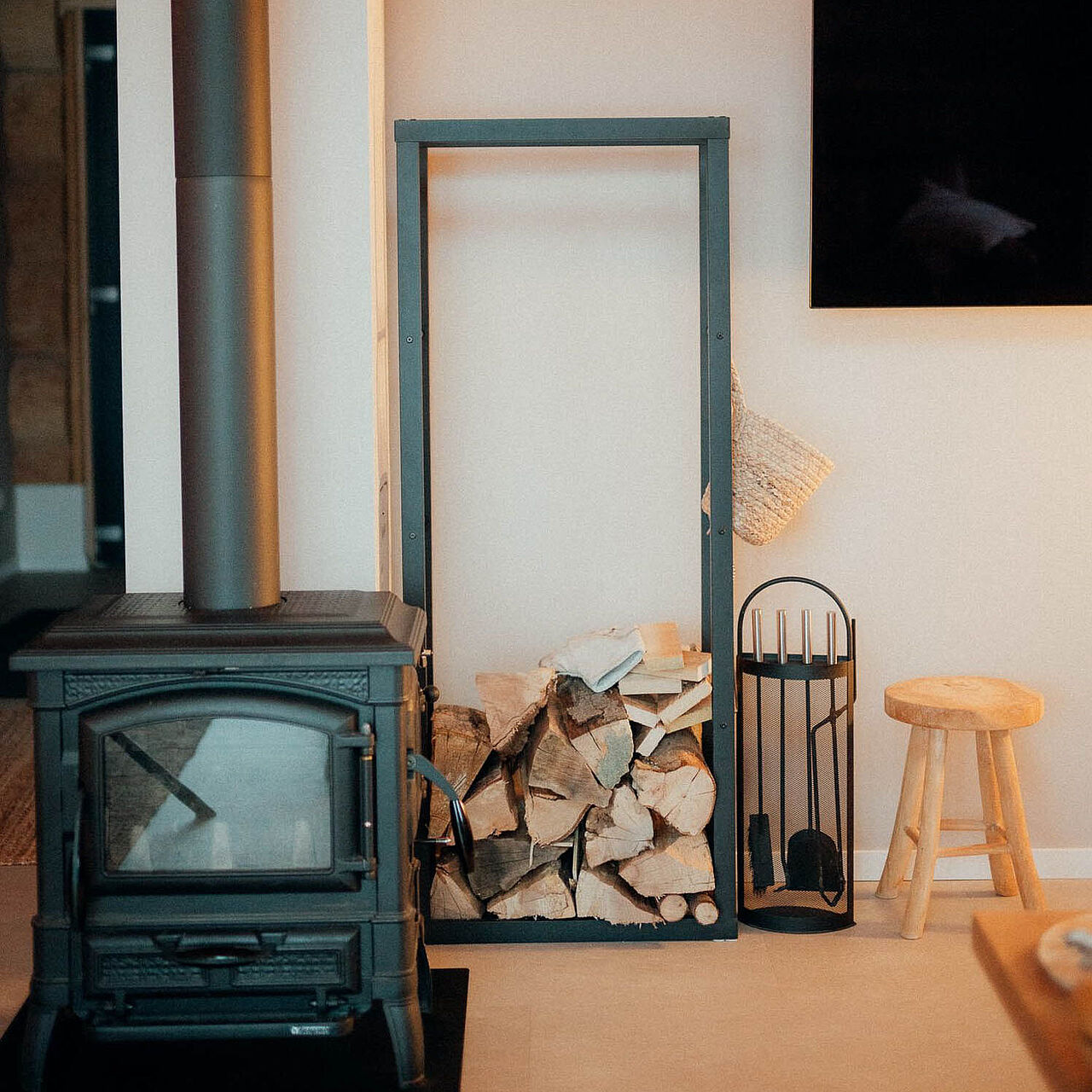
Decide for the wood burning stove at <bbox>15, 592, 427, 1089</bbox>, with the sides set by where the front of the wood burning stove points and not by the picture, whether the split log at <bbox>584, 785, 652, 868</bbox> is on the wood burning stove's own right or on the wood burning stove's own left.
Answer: on the wood burning stove's own left

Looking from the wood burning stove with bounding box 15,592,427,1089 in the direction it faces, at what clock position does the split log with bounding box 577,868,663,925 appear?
The split log is roughly at 8 o'clock from the wood burning stove.

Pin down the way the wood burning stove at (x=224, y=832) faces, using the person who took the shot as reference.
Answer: facing the viewer

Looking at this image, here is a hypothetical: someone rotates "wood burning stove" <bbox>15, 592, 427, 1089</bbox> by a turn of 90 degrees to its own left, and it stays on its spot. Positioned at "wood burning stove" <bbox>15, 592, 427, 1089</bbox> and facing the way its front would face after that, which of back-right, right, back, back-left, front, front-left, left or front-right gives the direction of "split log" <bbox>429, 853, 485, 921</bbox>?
front-left

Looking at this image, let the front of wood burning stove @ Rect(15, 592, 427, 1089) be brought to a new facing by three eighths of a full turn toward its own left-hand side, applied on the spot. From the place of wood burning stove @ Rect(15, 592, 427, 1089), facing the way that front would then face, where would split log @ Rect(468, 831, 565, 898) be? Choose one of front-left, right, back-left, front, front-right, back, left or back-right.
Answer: front

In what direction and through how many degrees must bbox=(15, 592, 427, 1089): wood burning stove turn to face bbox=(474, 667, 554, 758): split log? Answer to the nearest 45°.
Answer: approximately 135° to its left

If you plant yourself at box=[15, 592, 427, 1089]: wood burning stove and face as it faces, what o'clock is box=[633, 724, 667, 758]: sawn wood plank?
The sawn wood plank is roughly at 8 o'clock from the wood burning stove.

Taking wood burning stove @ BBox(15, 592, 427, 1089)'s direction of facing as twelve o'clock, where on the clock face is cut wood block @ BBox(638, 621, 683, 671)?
The cut wood block is roughly at 8 o'clock from the wood burning stove.

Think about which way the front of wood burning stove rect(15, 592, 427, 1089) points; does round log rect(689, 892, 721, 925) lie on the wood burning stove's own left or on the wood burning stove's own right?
on the wood burning stove's own left

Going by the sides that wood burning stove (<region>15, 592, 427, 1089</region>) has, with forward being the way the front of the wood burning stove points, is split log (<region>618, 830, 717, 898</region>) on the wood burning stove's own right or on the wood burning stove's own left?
on the wood burning stove's own left

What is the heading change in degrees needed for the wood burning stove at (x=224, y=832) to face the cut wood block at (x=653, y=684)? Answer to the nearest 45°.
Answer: approximately 135° to its left

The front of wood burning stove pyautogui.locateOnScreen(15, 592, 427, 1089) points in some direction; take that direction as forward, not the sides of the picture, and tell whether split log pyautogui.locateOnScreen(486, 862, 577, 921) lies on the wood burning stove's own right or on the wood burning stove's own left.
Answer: on the wood burning stove's own left
